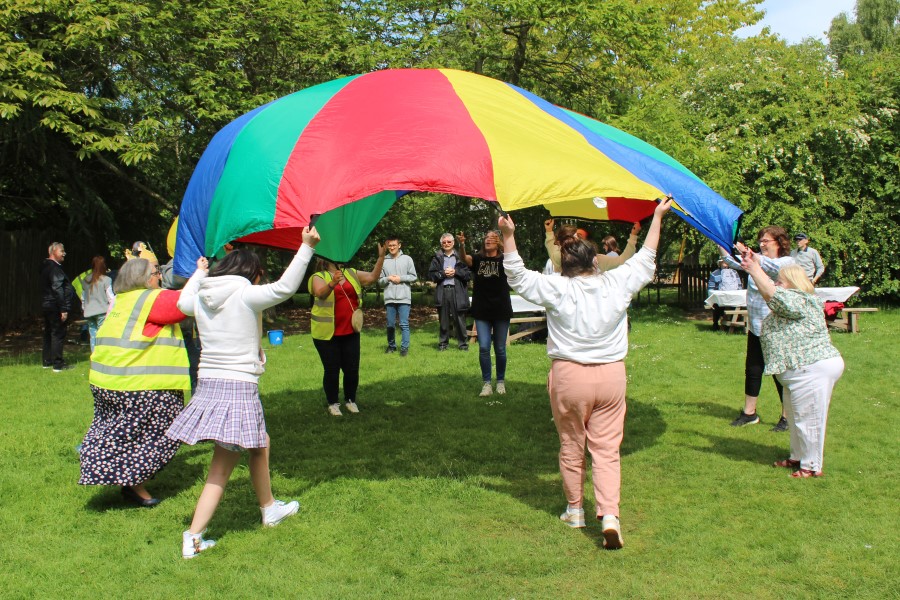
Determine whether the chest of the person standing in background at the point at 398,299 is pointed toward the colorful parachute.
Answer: yes

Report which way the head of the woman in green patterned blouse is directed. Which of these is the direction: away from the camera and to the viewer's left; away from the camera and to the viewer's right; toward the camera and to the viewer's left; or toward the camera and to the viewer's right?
away from the camera and to the viewer's left

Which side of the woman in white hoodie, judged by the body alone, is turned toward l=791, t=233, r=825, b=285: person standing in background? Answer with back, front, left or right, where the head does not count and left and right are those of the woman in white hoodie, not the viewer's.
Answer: front

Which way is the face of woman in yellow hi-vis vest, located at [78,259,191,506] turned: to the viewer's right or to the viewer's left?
to the viewer's right

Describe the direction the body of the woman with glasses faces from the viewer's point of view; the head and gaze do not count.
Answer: to the viewer's left

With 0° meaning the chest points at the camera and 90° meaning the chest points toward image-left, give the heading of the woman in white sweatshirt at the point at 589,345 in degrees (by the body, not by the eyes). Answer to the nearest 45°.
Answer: approximately 180°

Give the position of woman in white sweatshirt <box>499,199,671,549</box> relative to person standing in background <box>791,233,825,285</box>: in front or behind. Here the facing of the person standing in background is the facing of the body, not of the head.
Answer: in front

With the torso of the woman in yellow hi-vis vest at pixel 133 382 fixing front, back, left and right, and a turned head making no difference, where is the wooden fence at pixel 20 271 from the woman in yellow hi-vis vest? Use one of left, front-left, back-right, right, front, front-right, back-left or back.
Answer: front-left

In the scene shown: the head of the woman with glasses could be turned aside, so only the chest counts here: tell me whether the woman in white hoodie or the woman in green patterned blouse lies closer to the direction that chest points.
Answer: the woman in white hoodie

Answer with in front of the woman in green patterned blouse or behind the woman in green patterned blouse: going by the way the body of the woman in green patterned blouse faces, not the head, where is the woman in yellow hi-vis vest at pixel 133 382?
in front

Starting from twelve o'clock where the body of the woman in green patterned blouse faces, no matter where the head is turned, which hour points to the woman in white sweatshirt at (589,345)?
The woman in white sweatshirt is roughly at 10 o'clock from the woman in green patterned blouse.

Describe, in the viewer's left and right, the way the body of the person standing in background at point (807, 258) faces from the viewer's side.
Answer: facing the viewer and to the left of the viewer

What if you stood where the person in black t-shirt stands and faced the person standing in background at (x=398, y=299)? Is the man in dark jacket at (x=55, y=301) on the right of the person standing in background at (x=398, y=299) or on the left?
left

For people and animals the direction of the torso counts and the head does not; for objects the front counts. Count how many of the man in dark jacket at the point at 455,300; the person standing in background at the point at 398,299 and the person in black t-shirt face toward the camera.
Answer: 3

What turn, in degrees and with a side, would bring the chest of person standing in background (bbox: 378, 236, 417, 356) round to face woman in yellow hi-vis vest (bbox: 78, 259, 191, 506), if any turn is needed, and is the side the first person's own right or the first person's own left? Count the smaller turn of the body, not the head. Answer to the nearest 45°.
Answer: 0° — they already face them

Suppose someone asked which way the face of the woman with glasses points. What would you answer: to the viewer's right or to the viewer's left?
to the viewer's left
